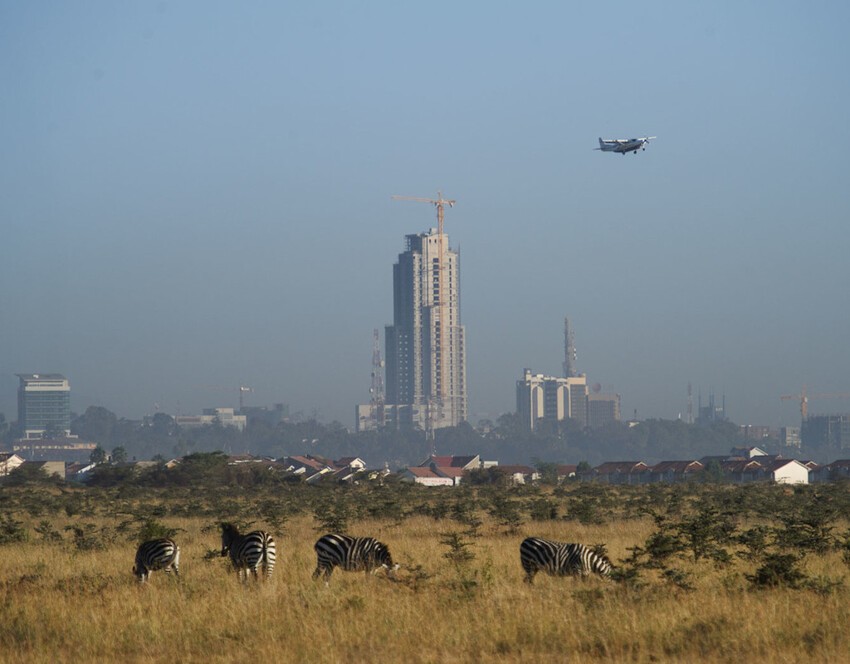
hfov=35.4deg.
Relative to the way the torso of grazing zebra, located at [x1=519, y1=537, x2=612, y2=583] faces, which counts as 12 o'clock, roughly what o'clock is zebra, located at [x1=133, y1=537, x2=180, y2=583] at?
The zebra is roughly at 6 o'clock from the grazing zebra.

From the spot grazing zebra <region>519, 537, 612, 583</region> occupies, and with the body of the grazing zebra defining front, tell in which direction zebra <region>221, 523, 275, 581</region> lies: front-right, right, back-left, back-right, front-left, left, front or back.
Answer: back

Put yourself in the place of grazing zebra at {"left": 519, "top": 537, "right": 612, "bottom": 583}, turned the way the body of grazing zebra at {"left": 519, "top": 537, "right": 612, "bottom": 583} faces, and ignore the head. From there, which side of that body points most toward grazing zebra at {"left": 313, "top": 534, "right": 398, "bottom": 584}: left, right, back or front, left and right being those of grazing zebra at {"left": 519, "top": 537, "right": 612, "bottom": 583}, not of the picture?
back

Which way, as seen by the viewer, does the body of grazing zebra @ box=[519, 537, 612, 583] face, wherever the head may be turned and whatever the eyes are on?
to the viewer's right

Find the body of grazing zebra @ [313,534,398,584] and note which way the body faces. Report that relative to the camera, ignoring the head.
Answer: to the viewer's right
